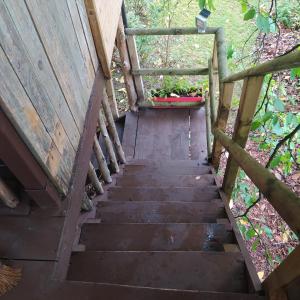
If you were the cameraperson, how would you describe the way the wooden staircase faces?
facing away from the viewer
